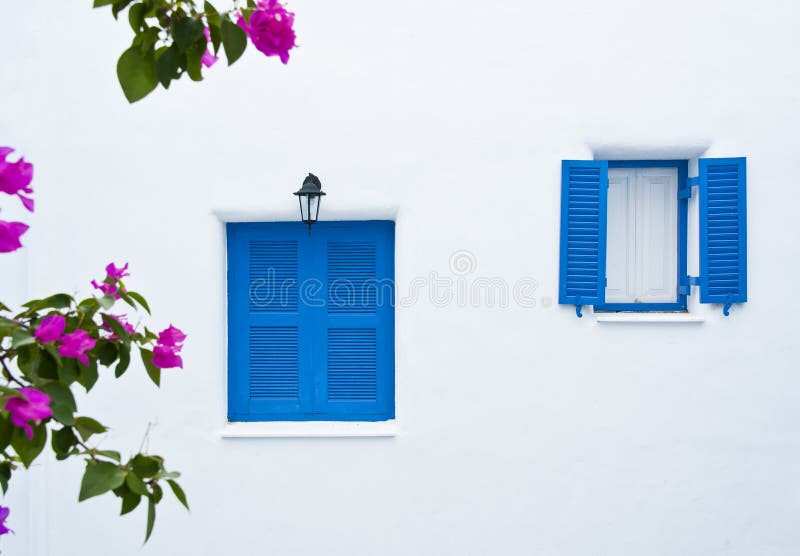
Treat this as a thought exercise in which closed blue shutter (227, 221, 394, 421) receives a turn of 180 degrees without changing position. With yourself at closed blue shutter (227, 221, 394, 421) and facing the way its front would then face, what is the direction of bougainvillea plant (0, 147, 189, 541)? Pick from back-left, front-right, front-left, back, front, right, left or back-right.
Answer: back

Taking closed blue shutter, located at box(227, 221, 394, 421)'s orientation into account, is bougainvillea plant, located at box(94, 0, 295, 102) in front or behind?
in front

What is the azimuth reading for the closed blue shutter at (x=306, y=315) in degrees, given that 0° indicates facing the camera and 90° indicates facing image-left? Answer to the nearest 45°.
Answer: approximately 0°
